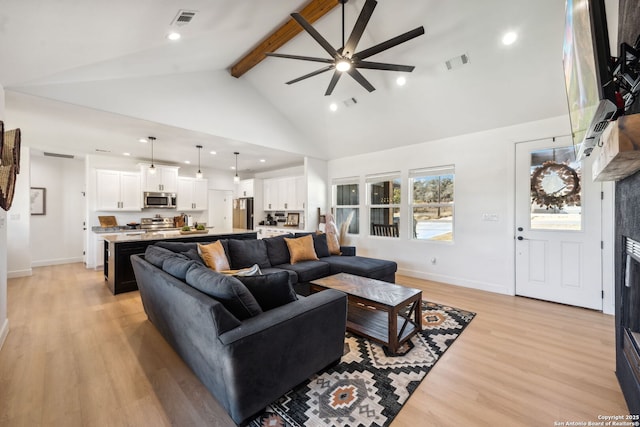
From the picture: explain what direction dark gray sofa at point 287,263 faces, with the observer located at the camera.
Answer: facing the viewer and to the right of the viewer

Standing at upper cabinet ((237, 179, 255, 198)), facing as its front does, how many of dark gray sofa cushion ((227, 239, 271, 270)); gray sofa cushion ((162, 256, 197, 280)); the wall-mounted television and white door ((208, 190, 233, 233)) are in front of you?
3

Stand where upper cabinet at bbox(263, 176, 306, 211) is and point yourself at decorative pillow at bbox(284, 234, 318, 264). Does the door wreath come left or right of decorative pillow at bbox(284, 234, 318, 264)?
left

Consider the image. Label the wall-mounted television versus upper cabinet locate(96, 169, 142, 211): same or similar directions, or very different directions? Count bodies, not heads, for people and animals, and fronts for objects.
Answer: very different directions

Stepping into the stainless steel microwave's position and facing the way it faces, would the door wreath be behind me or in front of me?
in front

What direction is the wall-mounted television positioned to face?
to the viewer's left

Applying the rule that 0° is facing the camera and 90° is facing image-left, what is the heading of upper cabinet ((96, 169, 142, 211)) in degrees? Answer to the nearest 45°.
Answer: approximately 0°

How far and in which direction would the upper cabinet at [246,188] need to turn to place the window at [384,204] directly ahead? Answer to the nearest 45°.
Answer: approximately 45° to its left

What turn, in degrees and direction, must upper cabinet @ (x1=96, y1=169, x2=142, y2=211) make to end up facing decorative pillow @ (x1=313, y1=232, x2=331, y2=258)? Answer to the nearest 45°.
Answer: approximately 45° to its left

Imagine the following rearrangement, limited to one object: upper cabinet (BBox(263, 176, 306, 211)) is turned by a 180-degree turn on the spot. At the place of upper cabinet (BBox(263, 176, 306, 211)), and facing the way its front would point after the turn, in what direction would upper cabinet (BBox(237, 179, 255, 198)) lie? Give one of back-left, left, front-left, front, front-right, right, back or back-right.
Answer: front-left

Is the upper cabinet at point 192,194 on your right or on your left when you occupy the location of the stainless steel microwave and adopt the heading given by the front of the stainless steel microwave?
on your left

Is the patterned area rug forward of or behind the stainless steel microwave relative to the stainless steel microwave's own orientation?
forward

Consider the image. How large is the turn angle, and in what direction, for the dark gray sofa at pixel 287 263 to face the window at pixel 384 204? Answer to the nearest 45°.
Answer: approximately 90° to its left
